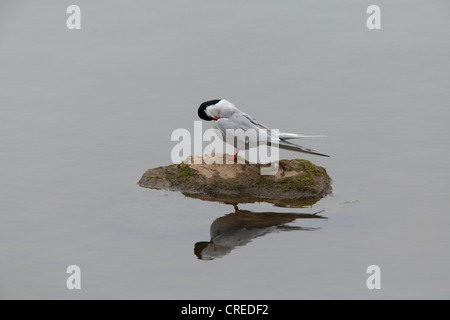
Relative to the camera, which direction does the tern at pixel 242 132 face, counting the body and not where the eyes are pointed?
to the viewer's left
